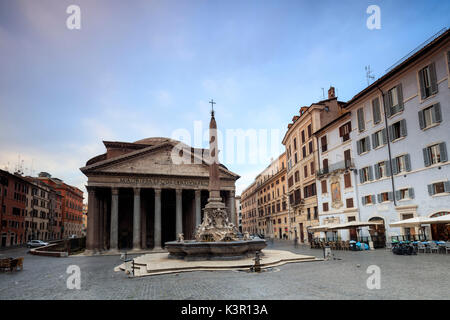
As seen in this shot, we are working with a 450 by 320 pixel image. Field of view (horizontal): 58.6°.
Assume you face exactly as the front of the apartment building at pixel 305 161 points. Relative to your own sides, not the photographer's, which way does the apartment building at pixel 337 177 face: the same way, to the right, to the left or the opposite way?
the same way

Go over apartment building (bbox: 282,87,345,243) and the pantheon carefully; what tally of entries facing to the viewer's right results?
0

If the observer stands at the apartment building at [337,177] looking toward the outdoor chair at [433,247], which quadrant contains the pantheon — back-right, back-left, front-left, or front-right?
back-right

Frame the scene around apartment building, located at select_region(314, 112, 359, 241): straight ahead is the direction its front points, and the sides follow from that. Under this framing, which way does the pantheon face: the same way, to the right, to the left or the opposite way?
to the left

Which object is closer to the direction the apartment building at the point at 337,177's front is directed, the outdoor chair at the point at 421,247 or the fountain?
the fountain

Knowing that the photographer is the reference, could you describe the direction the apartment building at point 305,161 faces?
facing the viewer and to the left of the viewer

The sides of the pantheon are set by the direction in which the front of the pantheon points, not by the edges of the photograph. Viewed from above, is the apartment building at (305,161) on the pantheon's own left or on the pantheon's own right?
on the pantheon's own left

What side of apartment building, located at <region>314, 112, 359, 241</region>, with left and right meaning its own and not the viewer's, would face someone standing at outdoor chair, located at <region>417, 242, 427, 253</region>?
left

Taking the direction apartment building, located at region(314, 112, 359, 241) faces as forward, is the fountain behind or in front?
in front

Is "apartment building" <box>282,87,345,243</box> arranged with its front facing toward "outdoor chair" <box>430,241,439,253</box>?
no

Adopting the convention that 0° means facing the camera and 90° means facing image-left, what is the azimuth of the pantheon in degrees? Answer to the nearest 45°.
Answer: approximately 0°

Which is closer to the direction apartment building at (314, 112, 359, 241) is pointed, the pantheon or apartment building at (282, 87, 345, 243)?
the pantheon

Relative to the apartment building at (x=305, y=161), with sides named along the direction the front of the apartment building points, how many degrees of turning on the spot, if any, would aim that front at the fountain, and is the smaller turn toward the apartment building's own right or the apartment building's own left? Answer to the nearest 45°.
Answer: approximately 45° to the apartment building's own left

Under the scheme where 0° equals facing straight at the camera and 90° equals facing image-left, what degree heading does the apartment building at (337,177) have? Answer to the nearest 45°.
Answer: approximately 45°

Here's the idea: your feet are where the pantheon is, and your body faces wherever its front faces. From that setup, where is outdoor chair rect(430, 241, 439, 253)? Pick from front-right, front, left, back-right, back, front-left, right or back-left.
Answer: front-left

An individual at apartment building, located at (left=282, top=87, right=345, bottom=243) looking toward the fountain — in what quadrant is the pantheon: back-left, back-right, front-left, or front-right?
front-right

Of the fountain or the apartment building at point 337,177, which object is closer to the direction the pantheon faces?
the fountain

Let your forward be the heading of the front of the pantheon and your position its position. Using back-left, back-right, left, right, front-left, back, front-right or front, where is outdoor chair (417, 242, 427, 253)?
front-left
